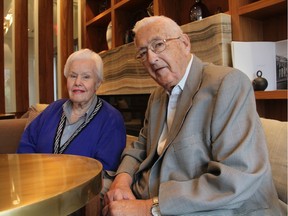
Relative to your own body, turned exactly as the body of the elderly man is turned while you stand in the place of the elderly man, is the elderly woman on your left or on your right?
on your right

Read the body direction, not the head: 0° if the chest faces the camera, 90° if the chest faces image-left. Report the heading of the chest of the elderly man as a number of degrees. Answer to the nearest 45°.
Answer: approximately 45°

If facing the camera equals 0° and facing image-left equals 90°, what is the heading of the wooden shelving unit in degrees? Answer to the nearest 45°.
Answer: approximately 45°

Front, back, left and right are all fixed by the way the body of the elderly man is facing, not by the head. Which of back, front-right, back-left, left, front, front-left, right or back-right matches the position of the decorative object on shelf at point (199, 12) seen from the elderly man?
back-right

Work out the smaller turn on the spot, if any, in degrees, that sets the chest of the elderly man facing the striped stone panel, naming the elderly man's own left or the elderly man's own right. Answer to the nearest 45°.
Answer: approximately 135° to the elderly man's own right

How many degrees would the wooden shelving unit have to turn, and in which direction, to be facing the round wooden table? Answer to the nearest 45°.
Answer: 0° — it already faces it

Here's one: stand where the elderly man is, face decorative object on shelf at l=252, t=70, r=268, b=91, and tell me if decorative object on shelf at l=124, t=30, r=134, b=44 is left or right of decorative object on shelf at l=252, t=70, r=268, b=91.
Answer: left

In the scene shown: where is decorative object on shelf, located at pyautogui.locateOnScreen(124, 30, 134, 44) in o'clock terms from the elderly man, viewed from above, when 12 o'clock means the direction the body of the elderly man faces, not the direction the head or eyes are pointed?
The decorative object on shelf is roughly at 4 o'clock from the elderly man.

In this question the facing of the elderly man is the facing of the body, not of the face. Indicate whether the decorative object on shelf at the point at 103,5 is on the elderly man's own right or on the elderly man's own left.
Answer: on the elderly man's own right
